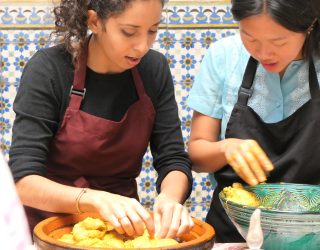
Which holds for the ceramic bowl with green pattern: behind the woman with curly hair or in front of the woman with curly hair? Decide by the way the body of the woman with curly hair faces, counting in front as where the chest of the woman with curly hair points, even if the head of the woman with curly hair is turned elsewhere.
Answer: in front

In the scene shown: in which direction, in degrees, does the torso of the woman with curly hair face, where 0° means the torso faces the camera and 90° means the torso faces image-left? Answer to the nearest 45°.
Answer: approximately 315°
